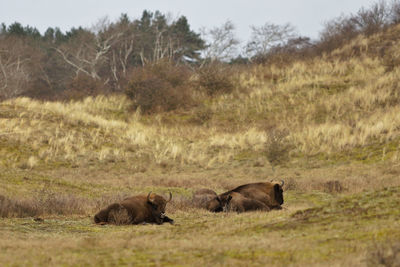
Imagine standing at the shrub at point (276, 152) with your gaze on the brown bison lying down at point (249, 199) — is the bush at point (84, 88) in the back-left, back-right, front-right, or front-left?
back-right

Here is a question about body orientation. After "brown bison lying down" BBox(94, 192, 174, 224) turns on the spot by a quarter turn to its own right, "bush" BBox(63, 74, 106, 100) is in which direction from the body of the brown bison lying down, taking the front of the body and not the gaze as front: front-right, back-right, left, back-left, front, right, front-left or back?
back

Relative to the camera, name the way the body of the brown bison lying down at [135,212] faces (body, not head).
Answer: to the viewer's right

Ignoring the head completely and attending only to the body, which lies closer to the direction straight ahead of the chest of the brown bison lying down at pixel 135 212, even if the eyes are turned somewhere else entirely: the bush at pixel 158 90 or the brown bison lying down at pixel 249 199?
the brown bison lying down

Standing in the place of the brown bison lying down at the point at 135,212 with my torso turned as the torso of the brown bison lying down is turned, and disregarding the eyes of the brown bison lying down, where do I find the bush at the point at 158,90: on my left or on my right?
on my left

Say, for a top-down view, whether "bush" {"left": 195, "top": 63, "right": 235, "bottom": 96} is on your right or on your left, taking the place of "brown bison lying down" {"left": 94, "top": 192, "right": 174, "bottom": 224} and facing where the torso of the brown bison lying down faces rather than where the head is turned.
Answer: on your left

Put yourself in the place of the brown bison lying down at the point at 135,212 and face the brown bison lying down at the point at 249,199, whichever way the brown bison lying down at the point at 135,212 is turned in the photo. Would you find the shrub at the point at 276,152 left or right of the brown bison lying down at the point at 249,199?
left

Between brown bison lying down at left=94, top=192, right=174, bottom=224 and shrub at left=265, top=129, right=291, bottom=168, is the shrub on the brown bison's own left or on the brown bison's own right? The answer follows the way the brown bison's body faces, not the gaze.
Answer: on the brown bison's own left
